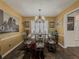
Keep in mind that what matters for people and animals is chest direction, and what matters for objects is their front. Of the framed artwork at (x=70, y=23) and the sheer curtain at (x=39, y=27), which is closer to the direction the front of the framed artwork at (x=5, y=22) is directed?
the framed artwork

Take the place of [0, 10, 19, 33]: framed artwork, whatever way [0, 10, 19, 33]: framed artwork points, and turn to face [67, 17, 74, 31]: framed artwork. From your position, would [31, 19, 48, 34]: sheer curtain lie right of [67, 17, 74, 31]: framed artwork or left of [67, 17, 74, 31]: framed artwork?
left

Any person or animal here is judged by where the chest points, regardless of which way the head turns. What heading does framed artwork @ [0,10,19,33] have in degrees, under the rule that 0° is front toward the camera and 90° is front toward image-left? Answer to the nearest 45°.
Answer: approximately 315°

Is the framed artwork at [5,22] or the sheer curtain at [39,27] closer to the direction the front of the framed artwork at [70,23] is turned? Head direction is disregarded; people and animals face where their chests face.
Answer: the framed artwork

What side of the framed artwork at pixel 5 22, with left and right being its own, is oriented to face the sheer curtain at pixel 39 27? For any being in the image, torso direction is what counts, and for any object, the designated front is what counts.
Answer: left

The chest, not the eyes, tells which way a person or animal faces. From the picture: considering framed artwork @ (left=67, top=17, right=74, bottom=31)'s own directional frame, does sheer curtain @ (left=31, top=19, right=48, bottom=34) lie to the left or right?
on its right
